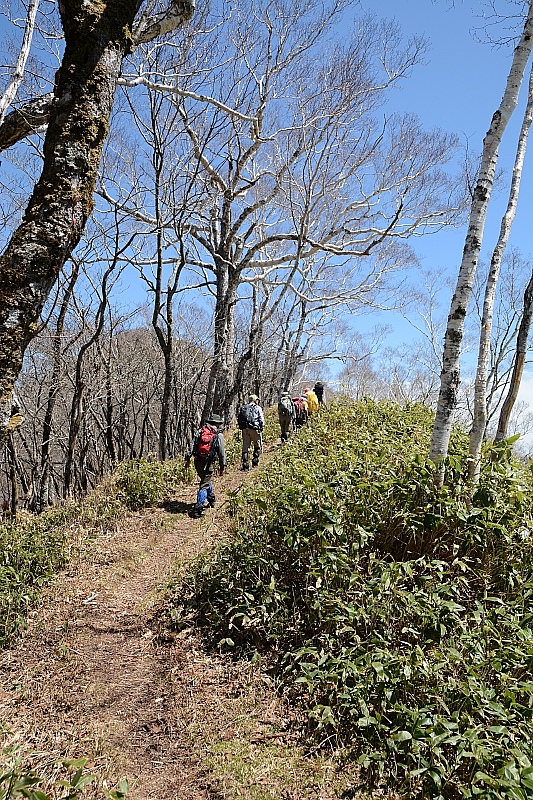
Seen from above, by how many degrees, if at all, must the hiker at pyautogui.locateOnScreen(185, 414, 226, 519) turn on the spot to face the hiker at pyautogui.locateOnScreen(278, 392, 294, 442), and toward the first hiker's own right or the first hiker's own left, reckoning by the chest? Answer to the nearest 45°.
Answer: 0° — they already face them

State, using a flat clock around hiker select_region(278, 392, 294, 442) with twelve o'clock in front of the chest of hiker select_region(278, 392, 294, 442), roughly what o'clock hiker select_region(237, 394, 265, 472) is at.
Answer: hiker select_region(237, 394, 265, 472) is roughly at 7 o'clock from hiker select_region(278, 392, 294, 442).

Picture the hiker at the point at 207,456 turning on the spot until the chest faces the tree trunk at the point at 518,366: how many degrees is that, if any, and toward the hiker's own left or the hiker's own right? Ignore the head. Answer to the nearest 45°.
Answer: approximately 45° to the hiker's own right

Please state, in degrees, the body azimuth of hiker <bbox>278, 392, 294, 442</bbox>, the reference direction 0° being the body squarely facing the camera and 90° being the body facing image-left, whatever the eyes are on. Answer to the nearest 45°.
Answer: approximately 180°

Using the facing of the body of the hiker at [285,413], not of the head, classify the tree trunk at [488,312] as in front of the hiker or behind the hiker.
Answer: behind

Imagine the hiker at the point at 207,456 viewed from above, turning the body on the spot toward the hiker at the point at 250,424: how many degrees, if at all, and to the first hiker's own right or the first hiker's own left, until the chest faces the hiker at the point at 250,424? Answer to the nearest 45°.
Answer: approximately 45° to the first hiker's own left

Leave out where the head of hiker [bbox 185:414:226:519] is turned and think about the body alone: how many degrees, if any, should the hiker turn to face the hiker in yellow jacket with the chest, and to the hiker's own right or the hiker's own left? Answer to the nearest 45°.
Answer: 0° — they already face them

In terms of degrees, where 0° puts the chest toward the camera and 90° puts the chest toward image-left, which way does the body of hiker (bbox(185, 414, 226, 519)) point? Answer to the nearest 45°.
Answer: approximately 225°

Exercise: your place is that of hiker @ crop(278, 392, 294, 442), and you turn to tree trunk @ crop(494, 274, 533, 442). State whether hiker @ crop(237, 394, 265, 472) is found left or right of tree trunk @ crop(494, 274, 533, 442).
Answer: right

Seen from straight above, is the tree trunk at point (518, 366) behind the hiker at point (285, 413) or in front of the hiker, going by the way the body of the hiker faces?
behind
